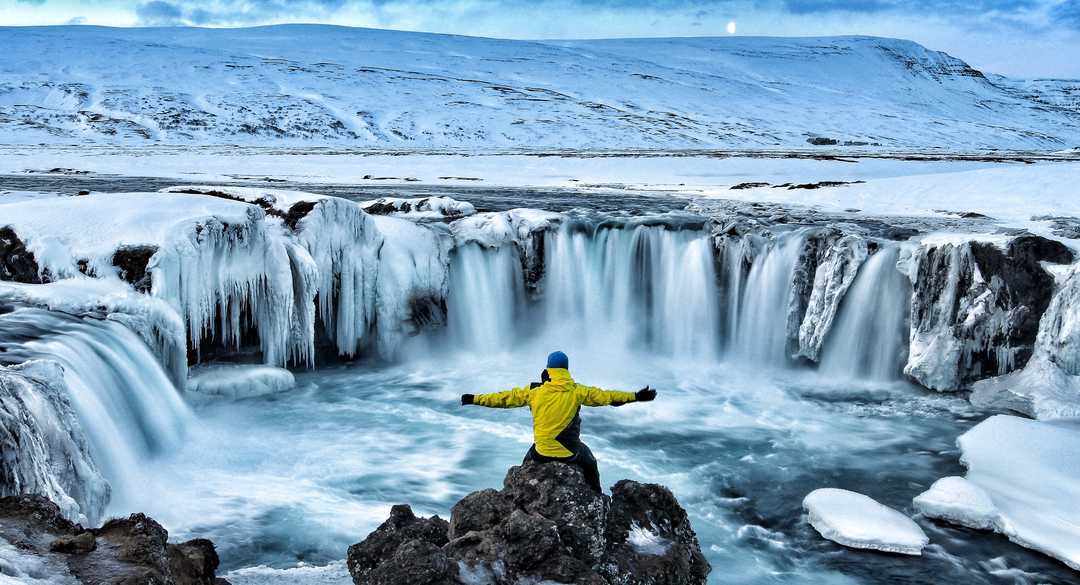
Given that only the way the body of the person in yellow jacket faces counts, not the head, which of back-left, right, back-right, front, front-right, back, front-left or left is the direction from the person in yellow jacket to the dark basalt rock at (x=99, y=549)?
back-left

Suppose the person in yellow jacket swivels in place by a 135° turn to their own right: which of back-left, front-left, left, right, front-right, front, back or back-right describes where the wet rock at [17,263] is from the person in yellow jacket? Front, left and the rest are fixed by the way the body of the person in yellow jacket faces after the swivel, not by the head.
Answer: back

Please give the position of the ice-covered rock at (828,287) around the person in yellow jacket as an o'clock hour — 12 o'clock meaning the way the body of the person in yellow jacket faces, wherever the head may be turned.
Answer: The ice-covered rock is roughly at 1 o'clock from the person in yellow jacket.

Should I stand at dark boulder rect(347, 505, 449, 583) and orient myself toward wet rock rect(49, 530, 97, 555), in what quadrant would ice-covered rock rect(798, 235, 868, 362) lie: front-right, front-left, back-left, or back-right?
back-right

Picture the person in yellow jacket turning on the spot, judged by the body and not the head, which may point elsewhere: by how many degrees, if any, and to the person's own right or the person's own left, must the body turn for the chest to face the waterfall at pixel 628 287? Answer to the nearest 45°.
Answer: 0° — they already face it

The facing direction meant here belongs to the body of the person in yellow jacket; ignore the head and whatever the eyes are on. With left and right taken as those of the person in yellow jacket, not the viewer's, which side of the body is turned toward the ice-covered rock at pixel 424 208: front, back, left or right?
front

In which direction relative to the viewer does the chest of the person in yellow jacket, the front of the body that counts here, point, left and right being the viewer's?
facing away from the viewer

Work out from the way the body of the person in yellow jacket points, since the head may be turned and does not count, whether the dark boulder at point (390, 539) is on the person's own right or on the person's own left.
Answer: on the person's own left

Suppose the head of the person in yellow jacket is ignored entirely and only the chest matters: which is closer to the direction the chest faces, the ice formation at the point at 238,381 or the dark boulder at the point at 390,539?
the ice formation

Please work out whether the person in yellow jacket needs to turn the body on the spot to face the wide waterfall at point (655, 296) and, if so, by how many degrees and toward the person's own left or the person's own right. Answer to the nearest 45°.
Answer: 0° — they already face it

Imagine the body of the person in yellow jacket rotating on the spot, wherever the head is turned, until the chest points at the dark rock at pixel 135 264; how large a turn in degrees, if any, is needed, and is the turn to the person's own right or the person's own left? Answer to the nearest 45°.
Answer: approximately 45° to the person's own left

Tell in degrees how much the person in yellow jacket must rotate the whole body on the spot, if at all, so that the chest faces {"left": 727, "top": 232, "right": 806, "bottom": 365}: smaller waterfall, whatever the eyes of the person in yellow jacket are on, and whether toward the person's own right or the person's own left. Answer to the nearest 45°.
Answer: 0° — they already face it

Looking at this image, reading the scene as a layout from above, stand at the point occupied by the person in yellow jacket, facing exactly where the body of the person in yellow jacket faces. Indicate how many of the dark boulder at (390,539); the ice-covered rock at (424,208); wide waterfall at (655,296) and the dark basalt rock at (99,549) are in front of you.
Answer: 2

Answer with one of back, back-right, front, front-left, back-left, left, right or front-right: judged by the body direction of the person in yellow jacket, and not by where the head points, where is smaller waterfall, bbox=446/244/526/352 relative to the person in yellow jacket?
front

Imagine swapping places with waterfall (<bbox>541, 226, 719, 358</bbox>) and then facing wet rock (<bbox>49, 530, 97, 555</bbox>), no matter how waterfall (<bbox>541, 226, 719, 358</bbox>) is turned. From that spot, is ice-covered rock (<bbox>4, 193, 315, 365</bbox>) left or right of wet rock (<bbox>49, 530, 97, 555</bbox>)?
right

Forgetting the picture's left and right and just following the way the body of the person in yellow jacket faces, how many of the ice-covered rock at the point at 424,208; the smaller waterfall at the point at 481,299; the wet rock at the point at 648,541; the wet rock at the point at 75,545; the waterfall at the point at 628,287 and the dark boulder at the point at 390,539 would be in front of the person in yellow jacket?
3

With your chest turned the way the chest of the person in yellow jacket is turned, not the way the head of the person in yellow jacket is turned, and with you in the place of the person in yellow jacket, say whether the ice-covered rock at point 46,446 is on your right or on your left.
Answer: on your left

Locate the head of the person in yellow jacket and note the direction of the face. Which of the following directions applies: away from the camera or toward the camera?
away from the camera

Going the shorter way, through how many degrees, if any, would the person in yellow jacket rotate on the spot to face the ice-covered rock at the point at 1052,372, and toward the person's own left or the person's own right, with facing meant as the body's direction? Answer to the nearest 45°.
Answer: approximately 45° to the person's own right
